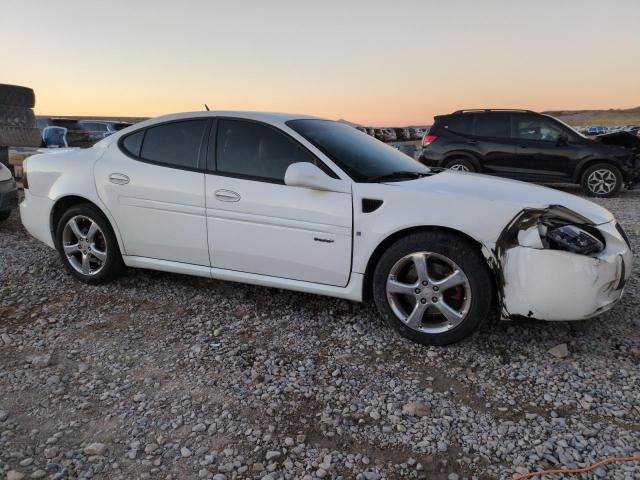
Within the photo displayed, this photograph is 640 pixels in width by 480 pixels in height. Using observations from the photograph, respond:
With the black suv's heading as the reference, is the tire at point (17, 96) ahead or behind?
behind

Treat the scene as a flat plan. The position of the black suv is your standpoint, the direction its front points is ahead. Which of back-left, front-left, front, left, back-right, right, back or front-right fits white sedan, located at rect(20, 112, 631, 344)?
right

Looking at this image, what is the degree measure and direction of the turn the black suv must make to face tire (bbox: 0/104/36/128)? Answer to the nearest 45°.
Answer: approximately 180°

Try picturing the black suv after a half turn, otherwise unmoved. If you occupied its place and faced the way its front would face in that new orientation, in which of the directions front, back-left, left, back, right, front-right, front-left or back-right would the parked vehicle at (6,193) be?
front-left

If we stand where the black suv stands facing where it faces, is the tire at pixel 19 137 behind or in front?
behind

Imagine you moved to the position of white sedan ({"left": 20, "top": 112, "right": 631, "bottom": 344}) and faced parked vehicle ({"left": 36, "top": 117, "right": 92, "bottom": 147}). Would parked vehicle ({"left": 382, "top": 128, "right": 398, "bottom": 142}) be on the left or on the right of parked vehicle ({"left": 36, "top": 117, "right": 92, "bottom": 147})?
right

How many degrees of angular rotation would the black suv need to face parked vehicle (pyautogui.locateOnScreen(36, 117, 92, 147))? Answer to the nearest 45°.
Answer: approximately 180°

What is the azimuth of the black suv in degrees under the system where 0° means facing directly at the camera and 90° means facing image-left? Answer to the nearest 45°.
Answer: approximately 270°
